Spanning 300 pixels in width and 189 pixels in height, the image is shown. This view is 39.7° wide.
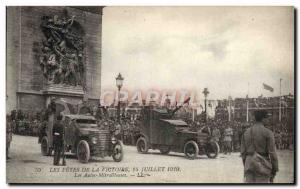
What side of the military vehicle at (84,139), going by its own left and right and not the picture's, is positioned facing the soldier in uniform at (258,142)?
front

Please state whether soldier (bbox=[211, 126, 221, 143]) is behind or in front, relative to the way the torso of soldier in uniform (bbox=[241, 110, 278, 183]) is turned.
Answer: in front

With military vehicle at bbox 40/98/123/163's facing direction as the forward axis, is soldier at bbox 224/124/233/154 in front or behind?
in front

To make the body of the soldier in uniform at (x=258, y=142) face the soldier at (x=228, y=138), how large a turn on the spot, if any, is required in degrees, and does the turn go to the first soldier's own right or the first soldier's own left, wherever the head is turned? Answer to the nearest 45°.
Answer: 0° — they already face them

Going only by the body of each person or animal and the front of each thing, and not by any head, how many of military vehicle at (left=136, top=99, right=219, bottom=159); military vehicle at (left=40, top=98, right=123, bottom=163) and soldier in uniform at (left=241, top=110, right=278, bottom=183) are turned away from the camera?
1

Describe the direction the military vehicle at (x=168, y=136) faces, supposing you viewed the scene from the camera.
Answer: facing the viewer and to the right of the viewer

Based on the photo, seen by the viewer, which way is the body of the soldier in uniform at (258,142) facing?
away from the camera

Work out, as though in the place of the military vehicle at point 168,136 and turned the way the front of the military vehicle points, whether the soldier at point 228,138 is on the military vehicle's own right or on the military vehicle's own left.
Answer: on the military vehicle's own left
